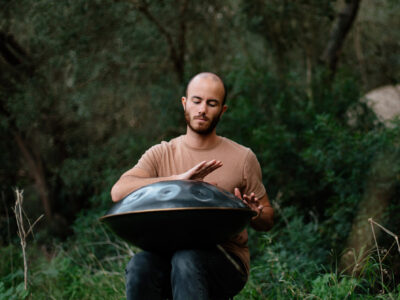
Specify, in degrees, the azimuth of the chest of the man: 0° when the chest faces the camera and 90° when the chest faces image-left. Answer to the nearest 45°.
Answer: approximately 45°

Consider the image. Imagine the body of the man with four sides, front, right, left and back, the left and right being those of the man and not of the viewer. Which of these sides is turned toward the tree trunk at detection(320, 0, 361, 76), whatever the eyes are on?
back
